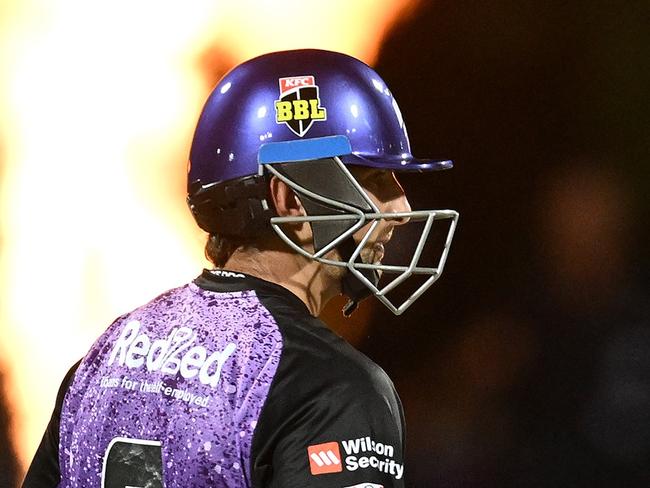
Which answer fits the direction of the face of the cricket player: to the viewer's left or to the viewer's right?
to the viewer's right

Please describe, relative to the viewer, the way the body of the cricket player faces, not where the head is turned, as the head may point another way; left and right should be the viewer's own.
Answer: facing away from the viewer and to the right of the viewer
